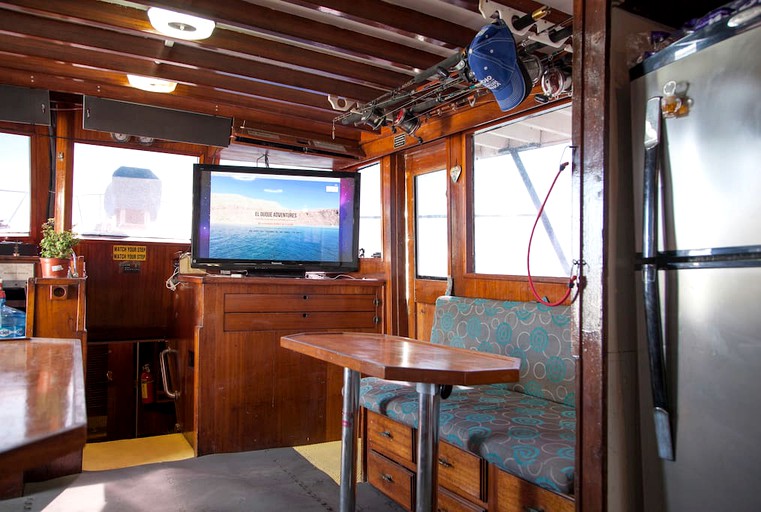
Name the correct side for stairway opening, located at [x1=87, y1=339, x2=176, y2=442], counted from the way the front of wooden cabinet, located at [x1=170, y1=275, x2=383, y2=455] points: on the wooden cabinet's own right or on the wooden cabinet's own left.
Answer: on the wooden cabinet's own right

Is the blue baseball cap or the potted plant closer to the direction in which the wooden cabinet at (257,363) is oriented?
the blue baseball cap

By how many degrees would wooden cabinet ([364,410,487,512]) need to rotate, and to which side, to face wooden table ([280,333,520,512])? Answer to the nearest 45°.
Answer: approximately 45° to its left

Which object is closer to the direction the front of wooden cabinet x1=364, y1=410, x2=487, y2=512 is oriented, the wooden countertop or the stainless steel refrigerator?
the wooden countertop

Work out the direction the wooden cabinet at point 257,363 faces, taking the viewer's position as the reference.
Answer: facing the viewer

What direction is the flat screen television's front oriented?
toward the camera

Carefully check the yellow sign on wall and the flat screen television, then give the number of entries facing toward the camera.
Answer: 2

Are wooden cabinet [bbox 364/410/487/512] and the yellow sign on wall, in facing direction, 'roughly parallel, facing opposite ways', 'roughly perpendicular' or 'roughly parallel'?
roughly perpendicular

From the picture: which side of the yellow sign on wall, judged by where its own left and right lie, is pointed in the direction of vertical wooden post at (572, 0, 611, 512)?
front

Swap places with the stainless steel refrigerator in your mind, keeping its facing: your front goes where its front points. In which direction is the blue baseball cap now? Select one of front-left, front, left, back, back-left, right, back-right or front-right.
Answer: right

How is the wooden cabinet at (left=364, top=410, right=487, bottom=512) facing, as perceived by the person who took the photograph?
facing the viewer and to the left of the viewer

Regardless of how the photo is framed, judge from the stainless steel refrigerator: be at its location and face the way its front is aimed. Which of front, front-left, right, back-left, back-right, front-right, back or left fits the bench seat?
right

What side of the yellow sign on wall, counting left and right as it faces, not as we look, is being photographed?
front
